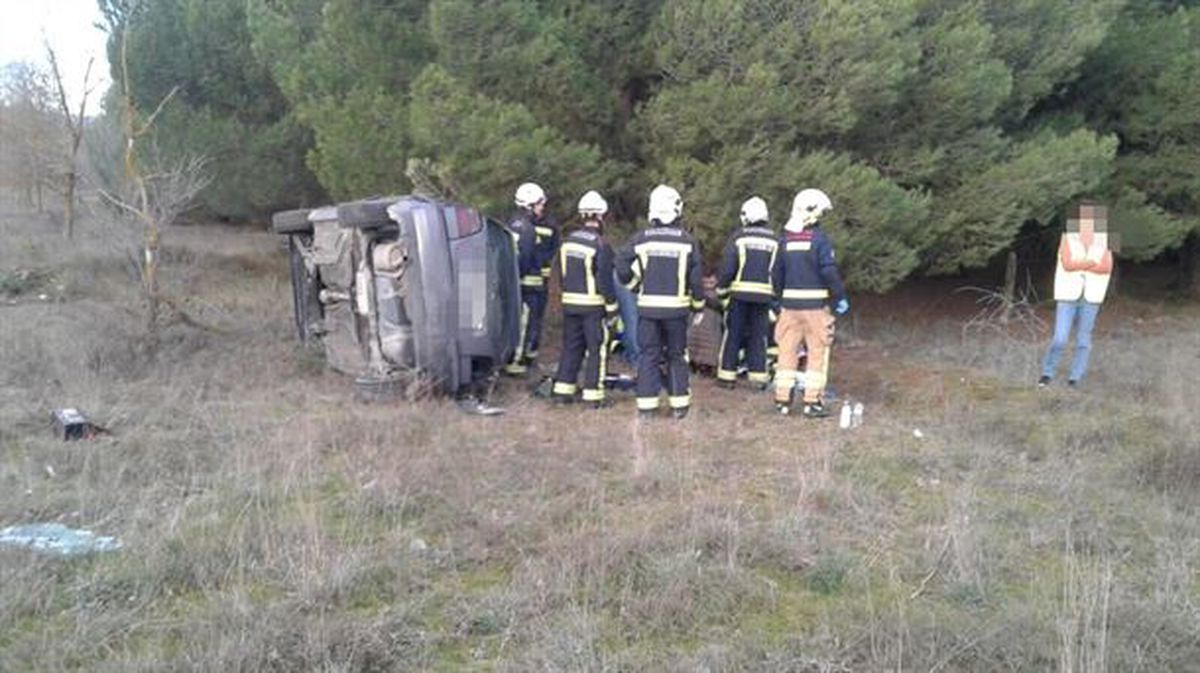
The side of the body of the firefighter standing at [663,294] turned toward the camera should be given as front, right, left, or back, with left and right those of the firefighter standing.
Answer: back

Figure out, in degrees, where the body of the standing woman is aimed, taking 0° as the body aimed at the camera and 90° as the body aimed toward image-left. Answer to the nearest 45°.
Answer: approximately 0°

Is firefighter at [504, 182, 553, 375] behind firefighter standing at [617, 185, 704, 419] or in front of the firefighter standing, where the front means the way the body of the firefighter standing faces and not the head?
in front

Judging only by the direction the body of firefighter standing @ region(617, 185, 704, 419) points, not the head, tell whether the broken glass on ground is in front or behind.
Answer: behind

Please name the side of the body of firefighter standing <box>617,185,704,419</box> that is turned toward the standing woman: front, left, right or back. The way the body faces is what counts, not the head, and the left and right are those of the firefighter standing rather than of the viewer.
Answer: right

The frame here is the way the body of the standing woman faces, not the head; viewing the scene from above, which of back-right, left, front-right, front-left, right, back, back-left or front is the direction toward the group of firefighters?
front-right

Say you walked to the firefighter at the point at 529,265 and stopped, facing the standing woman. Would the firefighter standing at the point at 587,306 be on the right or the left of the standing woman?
right

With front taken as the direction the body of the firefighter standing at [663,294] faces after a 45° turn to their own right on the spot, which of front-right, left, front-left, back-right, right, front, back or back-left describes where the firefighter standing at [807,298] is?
front-right

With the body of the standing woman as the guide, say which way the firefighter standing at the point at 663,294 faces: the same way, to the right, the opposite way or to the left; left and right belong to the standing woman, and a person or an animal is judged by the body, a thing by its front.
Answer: the opposite way

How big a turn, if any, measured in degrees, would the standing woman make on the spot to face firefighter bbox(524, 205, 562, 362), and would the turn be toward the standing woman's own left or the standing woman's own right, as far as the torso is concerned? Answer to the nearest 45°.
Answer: approximately 90° to the standing woman's own right

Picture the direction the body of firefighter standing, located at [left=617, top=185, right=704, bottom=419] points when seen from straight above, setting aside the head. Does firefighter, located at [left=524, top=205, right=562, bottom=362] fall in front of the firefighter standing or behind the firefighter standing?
in front

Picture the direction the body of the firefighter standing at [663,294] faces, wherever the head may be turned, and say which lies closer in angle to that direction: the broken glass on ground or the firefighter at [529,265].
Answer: the firefighter

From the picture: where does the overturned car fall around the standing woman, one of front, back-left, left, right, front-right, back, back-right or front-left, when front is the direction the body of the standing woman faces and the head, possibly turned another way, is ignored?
front-right
